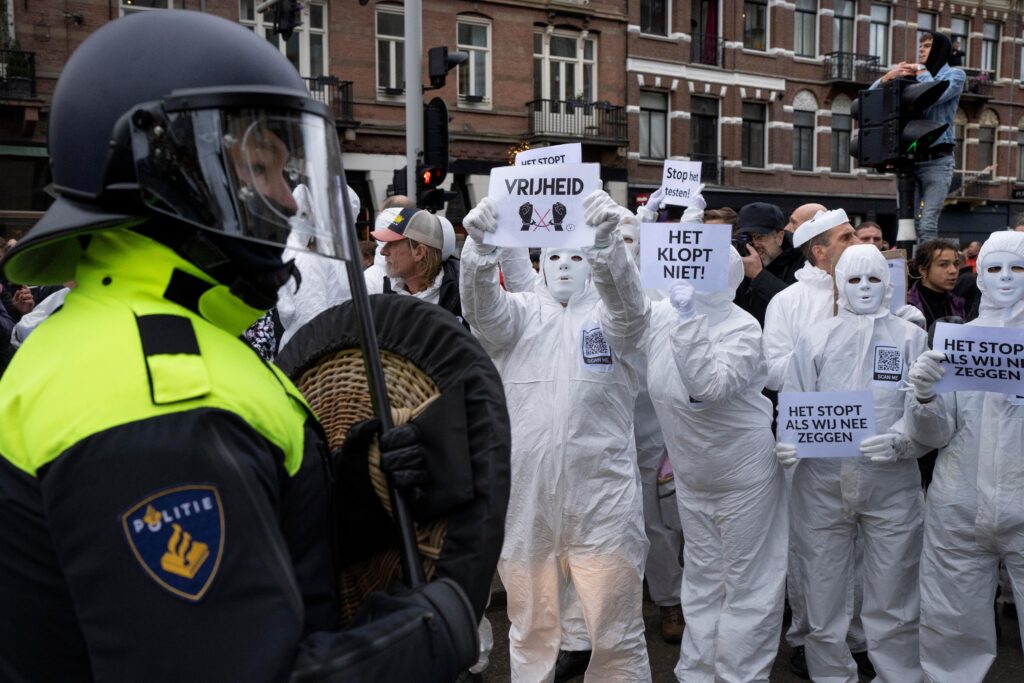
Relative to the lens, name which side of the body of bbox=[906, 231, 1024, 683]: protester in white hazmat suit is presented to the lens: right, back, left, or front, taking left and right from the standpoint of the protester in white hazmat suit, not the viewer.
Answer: front

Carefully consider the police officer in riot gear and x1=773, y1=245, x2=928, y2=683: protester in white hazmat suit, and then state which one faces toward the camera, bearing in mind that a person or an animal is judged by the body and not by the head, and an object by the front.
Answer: the protester in white hazmat suit

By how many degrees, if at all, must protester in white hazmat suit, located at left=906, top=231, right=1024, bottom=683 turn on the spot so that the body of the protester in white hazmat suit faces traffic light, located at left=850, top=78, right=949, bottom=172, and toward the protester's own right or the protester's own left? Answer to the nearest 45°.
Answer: approximately 180°

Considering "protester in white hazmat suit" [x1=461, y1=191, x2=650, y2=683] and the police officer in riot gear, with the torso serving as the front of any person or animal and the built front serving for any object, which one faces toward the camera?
the protester in white hazmat suit

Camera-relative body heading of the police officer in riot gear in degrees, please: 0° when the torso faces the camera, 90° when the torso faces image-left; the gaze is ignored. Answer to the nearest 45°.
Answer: approximately 270°

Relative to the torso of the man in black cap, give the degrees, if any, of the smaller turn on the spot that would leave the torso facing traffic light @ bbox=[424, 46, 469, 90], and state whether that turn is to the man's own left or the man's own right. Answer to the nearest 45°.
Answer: approximately 90° to the man's own right

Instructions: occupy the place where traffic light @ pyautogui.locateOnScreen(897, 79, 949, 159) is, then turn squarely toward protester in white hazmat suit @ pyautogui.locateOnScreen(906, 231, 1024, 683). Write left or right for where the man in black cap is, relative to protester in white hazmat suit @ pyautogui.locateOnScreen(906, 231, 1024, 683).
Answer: right

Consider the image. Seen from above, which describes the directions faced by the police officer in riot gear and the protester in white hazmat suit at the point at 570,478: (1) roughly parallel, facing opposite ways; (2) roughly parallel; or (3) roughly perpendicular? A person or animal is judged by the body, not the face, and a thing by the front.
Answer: roughly perpendicular

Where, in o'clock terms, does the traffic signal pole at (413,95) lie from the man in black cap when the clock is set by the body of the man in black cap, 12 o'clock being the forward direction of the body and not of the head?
The traffic signal pole is roughly at 3 o'clock from the man in black cap.

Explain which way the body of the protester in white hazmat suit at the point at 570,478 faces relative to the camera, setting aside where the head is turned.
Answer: toward the camera

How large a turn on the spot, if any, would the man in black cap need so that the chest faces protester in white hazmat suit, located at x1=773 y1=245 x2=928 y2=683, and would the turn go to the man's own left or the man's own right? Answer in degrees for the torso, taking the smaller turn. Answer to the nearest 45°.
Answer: approximately 45° to the man's own left

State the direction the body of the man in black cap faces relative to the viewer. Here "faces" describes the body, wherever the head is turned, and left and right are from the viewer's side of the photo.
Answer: facing the viewer and to the left of the viewer

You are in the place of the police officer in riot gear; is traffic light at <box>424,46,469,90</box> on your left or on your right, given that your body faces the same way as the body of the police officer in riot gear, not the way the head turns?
on your left
